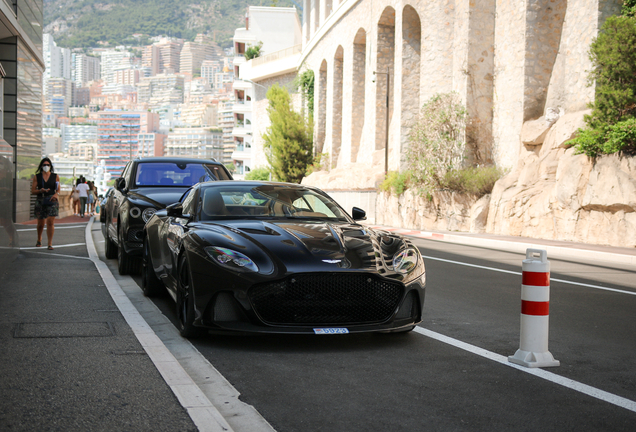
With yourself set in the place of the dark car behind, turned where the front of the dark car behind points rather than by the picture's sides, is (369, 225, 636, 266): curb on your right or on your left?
on your left

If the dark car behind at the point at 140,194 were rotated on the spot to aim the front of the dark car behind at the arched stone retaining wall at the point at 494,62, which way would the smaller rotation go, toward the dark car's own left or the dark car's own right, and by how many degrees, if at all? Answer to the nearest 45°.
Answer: approximately 135° to the dark car's own left

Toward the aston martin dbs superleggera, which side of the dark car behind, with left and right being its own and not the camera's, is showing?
front

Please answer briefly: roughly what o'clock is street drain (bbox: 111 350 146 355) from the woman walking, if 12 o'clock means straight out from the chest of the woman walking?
The street drain is roughly at 12 o'clock from the woman walking.

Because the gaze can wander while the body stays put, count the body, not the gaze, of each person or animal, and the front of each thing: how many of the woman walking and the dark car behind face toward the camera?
2

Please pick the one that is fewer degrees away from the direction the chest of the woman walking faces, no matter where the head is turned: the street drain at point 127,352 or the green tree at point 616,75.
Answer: the street drain

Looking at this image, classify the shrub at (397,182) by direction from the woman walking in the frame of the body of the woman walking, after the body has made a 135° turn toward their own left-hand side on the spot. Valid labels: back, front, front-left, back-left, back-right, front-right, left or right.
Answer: front

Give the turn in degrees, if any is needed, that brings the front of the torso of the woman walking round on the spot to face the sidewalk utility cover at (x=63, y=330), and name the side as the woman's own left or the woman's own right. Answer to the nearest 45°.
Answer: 0° — they already face it

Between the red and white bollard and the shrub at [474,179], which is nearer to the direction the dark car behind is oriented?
the red and white bollard

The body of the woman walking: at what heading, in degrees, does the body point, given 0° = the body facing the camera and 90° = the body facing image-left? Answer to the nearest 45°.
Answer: approximately 0°

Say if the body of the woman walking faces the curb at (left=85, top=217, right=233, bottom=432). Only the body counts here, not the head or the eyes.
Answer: yes

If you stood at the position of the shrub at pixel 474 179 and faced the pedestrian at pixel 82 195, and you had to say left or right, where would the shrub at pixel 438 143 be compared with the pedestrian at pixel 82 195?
right
